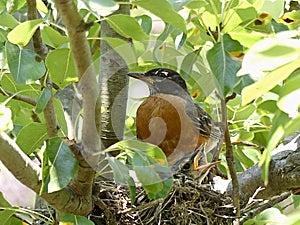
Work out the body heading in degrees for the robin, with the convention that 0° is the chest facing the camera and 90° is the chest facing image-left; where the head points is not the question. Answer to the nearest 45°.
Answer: approximately 45°

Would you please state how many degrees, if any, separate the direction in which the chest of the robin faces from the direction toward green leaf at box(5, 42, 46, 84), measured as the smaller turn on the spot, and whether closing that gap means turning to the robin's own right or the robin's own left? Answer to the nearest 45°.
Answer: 0° — it already faces it
